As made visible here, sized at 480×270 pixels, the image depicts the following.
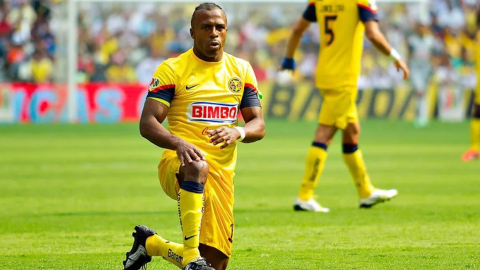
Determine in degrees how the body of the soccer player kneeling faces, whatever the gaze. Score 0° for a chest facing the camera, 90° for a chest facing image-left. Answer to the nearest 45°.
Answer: approximately 315°

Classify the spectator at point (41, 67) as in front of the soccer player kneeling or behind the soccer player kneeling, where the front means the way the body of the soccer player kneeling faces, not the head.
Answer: behind

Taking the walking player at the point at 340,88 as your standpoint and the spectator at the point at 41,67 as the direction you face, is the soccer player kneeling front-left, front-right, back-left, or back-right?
back-left

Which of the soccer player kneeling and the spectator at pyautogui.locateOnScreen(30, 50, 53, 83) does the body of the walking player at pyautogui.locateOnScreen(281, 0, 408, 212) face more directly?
the spectator

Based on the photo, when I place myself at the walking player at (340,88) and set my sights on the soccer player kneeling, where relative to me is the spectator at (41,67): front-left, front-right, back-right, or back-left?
back-right
